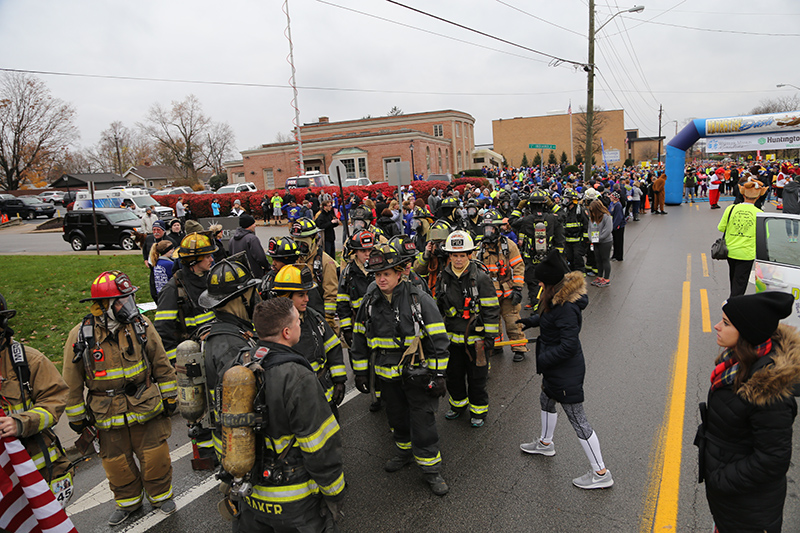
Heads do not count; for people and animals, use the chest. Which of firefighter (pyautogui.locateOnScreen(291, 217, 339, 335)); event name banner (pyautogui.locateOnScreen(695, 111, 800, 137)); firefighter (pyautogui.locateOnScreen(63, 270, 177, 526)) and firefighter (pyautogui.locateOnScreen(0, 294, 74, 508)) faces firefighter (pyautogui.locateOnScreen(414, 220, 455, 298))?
the event name banner

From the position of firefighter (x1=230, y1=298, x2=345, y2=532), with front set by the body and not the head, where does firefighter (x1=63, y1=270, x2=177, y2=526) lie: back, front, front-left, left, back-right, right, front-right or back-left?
left

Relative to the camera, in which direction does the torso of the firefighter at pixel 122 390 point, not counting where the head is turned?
toward the camera

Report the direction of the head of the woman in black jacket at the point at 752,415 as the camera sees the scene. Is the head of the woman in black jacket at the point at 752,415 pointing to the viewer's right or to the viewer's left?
to the viewer's left

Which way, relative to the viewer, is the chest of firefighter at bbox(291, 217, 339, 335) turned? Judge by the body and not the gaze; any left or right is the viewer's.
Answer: facing the viewer and to the left of the viewer

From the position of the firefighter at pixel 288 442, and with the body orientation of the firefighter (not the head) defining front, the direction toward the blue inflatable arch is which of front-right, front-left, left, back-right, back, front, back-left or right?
front

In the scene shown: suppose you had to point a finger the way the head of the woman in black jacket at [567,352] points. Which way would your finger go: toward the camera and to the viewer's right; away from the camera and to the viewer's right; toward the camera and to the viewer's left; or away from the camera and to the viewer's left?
away from the camera and to the viewer's left

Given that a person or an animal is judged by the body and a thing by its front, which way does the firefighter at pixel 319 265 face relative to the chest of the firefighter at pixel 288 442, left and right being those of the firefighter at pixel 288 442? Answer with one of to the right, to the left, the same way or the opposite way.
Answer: the opposite way

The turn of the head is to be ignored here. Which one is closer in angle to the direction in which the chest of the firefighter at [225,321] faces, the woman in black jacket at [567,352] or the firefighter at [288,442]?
the woman in black jacket

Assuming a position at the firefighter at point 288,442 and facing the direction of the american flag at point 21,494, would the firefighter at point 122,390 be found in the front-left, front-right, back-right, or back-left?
front-right

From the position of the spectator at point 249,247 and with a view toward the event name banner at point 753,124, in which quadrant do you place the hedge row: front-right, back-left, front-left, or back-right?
front-left
